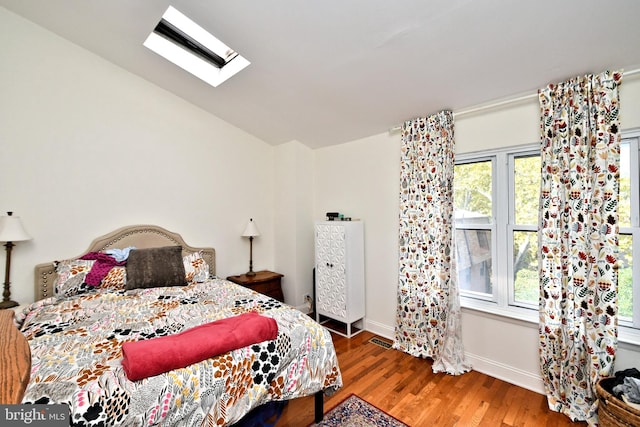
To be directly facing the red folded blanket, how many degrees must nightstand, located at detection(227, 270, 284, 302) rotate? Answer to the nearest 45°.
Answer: approximately 45° to its right

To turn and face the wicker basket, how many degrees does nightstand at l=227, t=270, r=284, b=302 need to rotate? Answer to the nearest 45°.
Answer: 0° — it already faces it

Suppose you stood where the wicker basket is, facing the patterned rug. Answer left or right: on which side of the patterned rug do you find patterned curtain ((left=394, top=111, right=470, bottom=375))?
right

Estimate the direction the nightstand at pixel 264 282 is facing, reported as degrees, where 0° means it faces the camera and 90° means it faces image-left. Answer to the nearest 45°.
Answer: approximately 315°

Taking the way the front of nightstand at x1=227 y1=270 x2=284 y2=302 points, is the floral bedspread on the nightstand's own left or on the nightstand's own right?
on the nightstand's own right

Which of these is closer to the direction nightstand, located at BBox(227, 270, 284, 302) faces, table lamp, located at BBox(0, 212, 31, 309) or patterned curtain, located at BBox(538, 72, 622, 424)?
the patterned curtain

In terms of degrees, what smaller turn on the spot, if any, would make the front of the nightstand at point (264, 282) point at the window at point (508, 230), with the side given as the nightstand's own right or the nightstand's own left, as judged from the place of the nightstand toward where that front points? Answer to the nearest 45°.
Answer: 0° — it already faces it
